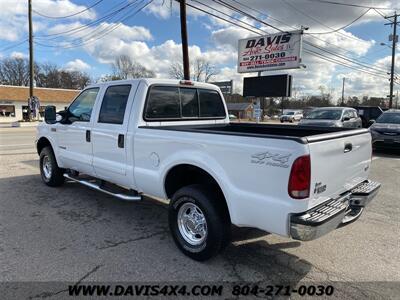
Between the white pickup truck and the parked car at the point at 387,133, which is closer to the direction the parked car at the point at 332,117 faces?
the white pickup truck

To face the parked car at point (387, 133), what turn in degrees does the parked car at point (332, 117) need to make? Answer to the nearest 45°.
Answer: approximately 90° to its left

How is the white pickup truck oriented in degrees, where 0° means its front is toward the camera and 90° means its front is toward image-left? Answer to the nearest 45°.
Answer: approximately 135°

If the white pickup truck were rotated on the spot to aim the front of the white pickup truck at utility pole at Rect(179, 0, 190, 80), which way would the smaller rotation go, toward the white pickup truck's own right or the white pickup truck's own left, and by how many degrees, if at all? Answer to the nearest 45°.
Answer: approximately 45° to the white pickup truck's own right

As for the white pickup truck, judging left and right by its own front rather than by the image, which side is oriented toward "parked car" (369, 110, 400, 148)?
right

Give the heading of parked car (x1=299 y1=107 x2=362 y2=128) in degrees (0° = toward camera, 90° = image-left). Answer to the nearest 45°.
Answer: approximately 45°

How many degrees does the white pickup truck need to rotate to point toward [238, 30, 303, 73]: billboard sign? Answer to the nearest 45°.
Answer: approximately 45° to its right

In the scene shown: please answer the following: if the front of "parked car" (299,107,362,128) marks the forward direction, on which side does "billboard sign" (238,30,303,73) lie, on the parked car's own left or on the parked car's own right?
on the parked car's own right
